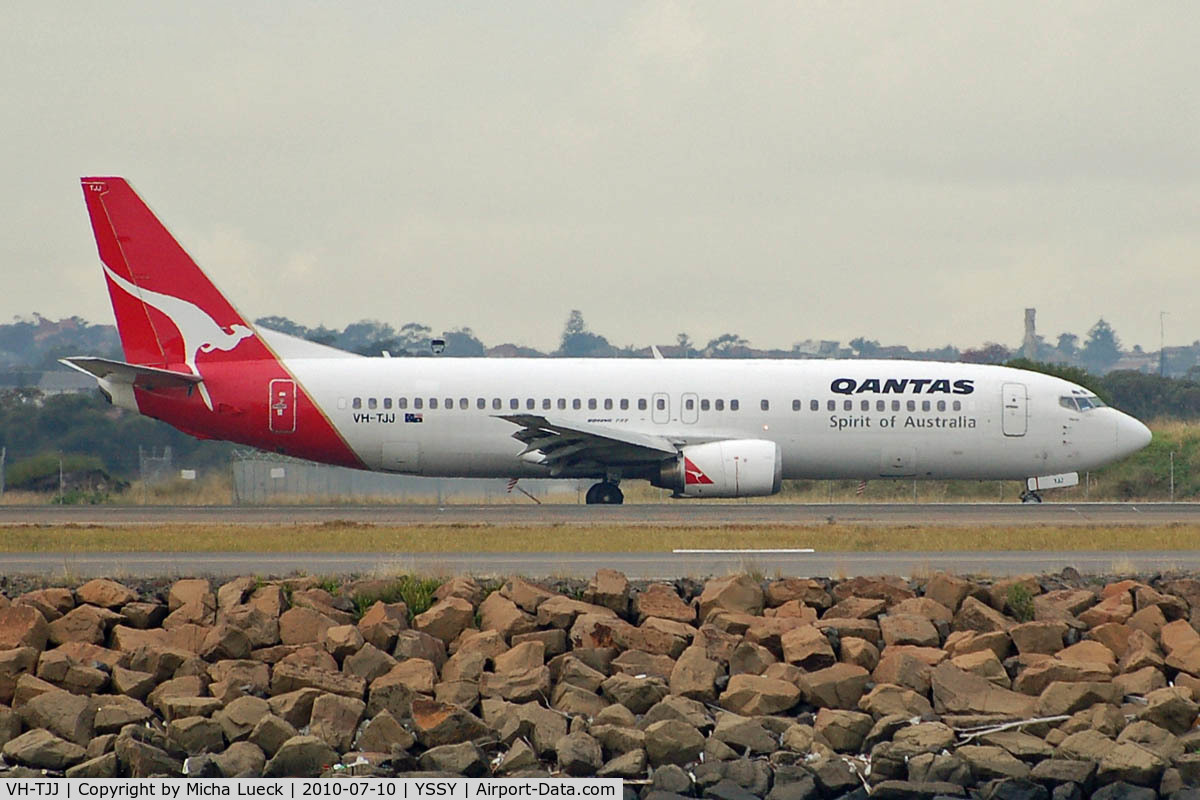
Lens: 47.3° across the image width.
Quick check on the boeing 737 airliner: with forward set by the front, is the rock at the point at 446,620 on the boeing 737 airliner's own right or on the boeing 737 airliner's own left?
on the boeing 737 airliner's own right

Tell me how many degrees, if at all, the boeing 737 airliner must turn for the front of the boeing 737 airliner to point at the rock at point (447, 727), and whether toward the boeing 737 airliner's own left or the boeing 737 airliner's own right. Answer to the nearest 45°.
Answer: approximately 90° to the boeing 737 airliner's own right

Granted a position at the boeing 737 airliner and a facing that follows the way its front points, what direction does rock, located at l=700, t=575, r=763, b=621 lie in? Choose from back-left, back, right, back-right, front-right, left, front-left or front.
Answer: right

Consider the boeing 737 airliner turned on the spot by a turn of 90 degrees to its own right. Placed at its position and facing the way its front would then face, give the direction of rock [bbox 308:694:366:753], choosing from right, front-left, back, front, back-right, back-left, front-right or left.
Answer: front

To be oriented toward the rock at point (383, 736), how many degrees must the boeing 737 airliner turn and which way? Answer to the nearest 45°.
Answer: approximately 90° to its right

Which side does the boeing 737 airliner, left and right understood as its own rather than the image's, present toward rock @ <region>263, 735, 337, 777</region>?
right

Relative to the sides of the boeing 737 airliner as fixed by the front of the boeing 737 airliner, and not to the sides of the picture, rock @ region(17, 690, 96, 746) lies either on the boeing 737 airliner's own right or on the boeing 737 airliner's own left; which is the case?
on the boeing 737 airliner's own right

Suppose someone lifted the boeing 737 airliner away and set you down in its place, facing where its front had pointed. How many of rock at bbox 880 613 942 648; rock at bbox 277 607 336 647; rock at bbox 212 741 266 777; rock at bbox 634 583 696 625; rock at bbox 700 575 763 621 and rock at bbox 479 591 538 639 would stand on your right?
6

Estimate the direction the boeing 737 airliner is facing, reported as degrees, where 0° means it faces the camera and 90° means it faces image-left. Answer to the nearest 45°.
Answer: approximately 270°

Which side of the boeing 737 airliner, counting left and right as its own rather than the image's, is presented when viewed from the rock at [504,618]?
right

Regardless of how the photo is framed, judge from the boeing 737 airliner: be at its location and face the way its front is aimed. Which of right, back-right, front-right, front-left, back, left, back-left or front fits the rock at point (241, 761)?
right

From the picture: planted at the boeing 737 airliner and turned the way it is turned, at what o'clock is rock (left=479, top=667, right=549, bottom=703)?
The rock is roughly at 3 o'clock from the boeing 737 airliner.

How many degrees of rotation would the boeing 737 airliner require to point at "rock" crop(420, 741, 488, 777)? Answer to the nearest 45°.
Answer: approximately 90° to its right
